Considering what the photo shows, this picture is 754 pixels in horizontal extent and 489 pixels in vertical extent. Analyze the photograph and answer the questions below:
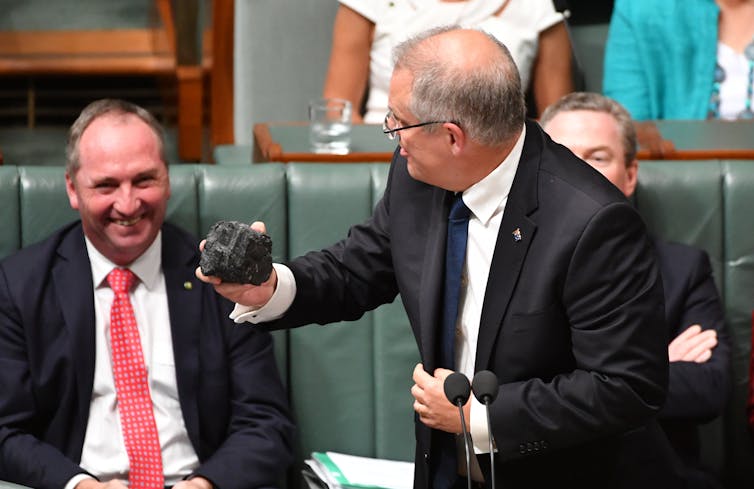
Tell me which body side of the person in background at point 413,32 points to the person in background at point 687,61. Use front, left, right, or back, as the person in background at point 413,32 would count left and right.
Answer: left

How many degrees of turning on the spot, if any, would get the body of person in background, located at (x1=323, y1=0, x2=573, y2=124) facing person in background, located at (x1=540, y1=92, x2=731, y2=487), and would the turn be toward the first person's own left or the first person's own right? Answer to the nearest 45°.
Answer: approximately 45° to the first person's own left

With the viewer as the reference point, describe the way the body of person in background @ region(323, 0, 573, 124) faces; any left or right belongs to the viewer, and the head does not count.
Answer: facing the viewer

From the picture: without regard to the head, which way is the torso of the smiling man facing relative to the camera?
toward the camera

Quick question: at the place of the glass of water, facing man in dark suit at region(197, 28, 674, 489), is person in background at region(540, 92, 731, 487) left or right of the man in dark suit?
left

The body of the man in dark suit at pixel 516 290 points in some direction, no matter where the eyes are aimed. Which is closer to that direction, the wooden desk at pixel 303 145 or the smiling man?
the smiling man

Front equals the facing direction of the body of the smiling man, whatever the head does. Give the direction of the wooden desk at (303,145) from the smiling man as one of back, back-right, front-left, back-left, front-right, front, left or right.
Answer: back-left

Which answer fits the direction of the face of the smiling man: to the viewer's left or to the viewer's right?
to the viewer's right

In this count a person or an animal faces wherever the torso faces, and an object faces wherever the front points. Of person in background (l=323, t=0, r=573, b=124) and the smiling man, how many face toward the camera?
2

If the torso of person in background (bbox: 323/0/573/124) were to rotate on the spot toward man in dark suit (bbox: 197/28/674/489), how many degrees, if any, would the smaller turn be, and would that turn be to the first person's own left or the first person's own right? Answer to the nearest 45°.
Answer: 0° — they already face them

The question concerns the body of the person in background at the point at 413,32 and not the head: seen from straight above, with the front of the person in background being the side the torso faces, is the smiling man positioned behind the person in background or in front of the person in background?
in front

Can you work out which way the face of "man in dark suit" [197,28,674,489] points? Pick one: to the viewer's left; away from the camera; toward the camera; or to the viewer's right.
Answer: to the viewer's left

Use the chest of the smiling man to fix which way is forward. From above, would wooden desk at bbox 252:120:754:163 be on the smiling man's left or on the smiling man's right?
on the smiling man's left

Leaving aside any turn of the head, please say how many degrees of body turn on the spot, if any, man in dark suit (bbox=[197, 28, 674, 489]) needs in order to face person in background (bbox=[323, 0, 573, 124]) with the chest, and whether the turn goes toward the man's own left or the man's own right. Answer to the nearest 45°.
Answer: approximately 135° to the man's own right
